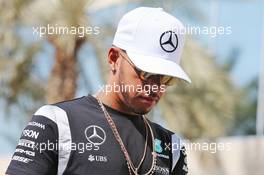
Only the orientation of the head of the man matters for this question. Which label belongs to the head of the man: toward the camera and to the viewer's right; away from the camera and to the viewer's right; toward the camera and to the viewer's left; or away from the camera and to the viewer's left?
toward the camera and to the viewer's right

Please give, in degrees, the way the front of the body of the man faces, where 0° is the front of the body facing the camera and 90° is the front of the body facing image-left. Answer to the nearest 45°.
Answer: approximately 315°
